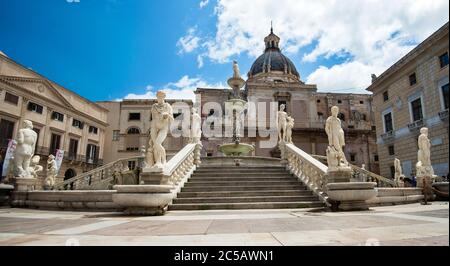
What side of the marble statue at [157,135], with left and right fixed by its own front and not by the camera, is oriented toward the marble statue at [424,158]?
left

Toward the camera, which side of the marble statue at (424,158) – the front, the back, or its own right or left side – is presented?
front

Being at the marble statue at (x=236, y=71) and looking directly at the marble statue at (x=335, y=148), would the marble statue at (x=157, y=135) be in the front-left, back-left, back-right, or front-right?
front-right

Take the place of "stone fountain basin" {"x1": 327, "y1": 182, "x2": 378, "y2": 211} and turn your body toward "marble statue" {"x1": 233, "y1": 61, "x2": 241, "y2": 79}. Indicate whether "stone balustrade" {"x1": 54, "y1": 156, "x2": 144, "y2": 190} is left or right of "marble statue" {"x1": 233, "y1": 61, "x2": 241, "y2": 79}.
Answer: left

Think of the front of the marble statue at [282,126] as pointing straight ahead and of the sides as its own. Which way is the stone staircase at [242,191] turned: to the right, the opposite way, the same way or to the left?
the same way

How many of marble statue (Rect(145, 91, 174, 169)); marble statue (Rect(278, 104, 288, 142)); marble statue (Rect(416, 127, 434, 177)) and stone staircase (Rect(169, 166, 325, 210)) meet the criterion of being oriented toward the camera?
4

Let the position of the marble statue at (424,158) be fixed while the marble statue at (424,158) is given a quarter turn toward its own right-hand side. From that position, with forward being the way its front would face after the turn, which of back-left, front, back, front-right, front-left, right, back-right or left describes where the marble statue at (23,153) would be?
front-left

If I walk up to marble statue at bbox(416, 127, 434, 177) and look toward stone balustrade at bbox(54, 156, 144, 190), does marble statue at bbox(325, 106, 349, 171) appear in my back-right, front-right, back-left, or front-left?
front-left

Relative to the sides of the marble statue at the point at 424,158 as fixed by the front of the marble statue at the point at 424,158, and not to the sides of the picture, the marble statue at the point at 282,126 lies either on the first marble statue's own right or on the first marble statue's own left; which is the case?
on the first marble statue's own right

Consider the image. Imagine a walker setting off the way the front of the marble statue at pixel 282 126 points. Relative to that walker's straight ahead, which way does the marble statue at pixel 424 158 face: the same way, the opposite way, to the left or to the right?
the same way

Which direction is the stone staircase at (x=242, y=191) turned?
toward the camera

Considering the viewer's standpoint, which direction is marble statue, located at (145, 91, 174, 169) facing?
facing the viewer

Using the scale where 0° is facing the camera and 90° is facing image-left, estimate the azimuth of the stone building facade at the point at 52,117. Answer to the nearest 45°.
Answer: approximately 315°

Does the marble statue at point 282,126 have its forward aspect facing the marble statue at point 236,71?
no

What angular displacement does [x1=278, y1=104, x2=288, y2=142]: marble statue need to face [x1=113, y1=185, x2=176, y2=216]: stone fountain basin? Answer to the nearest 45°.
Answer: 0° — it already faces it

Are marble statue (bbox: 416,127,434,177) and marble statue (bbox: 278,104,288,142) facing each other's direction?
no

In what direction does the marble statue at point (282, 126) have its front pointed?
toward the camera
